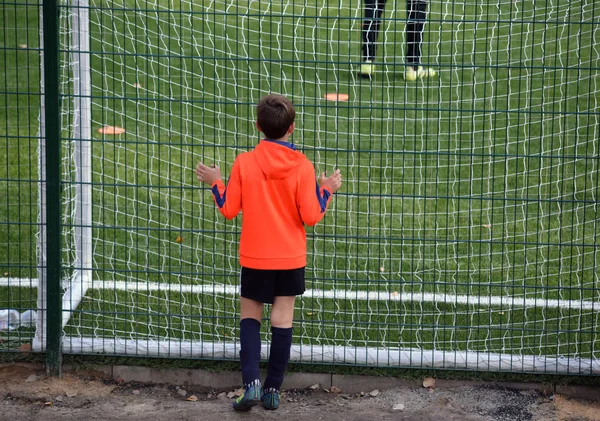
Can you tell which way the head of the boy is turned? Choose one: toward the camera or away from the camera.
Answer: away from the camera

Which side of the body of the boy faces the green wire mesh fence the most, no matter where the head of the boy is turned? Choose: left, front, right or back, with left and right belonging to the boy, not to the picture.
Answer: front

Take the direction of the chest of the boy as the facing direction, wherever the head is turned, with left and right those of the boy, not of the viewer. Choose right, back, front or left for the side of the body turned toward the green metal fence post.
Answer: left

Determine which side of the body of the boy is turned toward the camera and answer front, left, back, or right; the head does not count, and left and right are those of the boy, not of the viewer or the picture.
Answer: back

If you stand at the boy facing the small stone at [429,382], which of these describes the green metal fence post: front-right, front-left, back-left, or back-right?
back-left
